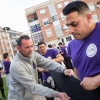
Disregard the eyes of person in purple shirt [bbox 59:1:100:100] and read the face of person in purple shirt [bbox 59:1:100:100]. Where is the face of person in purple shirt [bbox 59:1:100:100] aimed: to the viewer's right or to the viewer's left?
to the viewer's left

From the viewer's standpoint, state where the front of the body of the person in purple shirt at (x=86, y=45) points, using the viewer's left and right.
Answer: facing the viewer and to the left of the viewer
